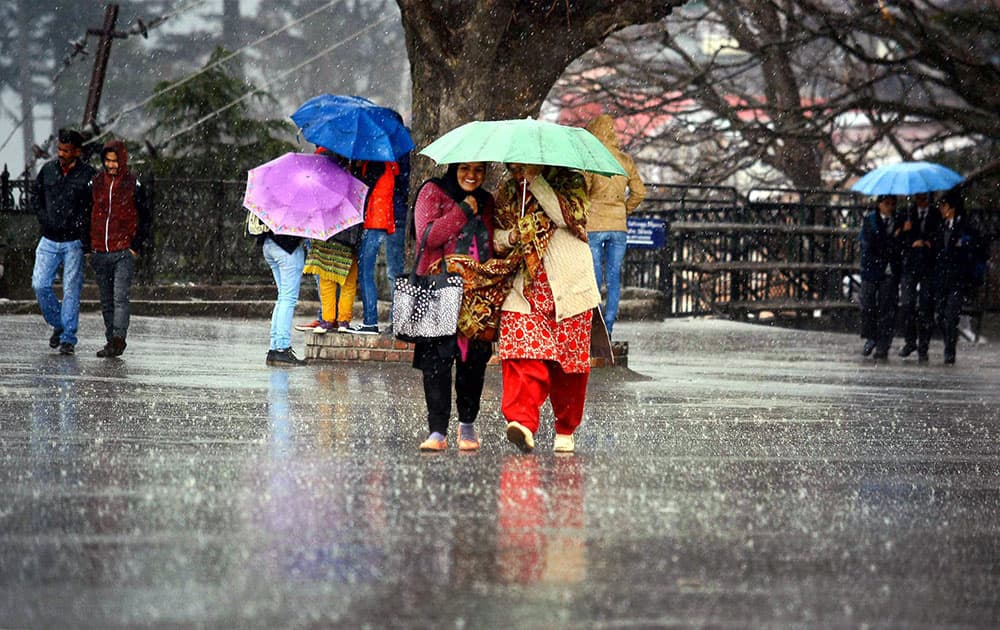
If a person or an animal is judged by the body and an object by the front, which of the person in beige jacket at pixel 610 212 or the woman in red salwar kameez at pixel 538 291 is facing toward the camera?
the woman in red salwar kameez

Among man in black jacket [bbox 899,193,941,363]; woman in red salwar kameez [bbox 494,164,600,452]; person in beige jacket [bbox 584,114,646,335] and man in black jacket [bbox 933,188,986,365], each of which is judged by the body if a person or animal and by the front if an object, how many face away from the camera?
1

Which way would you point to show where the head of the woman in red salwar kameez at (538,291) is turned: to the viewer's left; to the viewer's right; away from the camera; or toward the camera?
toward the camera

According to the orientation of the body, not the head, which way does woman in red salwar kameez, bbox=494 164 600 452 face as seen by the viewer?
toward the camera

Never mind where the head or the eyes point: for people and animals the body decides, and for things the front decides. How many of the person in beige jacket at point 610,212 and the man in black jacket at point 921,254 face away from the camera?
1

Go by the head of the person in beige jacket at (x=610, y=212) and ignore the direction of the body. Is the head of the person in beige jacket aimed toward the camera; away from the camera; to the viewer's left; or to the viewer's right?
away from the camera

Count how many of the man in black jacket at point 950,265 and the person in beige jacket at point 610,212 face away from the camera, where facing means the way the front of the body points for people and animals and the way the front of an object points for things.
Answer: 1

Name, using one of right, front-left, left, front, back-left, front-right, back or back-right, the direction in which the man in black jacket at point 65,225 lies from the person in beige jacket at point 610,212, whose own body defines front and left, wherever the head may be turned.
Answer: left

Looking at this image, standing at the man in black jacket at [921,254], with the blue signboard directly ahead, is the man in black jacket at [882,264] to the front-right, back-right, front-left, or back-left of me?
front-left

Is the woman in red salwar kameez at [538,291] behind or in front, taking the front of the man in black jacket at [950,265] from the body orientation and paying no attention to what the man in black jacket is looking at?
in front

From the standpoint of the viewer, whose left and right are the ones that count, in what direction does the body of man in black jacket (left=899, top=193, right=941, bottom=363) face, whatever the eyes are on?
facing the viewer

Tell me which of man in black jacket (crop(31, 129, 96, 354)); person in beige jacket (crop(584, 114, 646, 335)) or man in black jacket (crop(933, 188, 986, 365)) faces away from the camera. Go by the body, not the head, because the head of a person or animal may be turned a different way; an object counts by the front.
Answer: the person in beige jacket

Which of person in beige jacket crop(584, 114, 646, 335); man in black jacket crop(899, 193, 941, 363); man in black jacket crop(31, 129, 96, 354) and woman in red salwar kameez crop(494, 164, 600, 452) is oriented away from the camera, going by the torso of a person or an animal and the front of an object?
the person in beige jacket

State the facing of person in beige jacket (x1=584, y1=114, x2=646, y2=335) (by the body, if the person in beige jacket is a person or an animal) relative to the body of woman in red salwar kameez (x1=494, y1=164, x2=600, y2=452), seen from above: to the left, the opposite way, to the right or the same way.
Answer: the opposite way

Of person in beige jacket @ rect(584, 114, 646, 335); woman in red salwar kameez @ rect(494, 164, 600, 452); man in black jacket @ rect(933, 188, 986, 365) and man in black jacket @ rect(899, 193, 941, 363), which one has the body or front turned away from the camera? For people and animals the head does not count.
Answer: the person in beige jacket

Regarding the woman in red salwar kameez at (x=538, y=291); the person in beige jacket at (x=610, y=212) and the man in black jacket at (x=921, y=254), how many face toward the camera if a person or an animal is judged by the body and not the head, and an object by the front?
2

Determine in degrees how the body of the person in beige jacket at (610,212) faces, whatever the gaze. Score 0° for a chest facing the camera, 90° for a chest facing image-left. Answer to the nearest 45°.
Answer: approximately 180°
